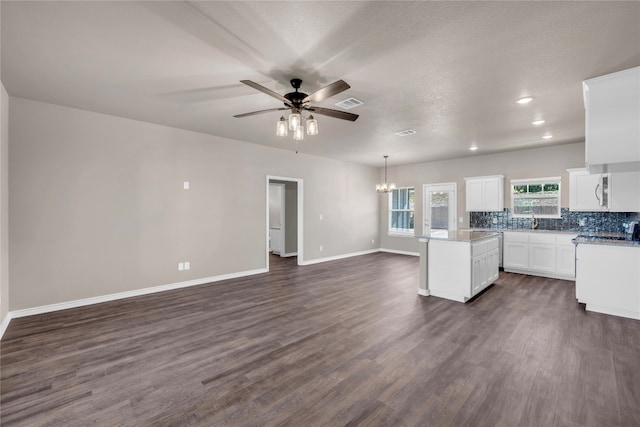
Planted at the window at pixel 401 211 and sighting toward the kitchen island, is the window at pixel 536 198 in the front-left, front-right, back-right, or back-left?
front-left

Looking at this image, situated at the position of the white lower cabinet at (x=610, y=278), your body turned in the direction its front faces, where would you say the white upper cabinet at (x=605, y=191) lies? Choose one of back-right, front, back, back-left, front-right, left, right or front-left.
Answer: right

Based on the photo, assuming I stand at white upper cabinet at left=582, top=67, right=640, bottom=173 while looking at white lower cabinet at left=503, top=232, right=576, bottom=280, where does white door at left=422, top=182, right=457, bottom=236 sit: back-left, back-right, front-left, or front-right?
front-left

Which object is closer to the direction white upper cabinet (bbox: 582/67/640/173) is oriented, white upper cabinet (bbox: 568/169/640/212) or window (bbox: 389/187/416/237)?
the window

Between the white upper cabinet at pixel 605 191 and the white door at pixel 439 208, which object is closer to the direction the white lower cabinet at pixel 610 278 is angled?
the white door

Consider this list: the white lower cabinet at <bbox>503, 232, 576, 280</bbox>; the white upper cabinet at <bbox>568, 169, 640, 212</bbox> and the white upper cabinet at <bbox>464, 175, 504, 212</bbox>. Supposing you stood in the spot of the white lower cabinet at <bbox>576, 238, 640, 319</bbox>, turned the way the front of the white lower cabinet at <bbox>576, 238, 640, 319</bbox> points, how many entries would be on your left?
0

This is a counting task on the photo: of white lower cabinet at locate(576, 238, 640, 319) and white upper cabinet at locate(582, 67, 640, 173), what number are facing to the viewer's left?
2

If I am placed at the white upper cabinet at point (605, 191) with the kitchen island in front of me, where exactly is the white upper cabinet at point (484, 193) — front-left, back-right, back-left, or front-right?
front-right

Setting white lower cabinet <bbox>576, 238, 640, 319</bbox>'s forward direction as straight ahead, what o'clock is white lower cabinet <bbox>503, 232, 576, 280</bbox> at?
white lower cabinet <bbox>503, 232, 576, 280</bbox> is roughly at 2 o'clock from white lower cabinet <bbox>576, 238, 640, 319</bbox>.

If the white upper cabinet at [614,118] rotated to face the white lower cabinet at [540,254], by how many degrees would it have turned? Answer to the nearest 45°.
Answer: approximately 90° to its right

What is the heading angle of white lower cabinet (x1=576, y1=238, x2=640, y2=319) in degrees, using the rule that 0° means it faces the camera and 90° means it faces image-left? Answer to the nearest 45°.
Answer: approximately 90°

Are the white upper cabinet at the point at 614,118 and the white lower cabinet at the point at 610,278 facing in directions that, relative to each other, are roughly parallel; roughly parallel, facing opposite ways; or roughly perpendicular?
roughly parallel

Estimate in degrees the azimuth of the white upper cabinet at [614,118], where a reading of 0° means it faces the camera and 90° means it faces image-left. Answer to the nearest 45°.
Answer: approximately 90°
